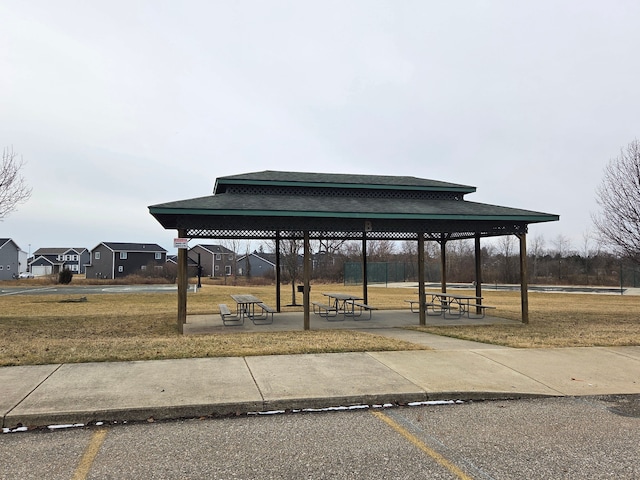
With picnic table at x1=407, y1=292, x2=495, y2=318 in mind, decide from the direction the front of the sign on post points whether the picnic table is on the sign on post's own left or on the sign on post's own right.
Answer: on the sign on post's own left

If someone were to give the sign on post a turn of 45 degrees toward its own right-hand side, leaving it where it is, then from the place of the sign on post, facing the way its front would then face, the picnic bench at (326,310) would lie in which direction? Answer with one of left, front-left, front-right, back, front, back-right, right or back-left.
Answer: back

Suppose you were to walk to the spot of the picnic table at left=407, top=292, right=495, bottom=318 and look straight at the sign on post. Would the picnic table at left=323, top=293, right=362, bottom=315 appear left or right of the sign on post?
right

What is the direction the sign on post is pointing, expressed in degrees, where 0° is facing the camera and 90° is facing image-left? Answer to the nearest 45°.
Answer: approximately 0°

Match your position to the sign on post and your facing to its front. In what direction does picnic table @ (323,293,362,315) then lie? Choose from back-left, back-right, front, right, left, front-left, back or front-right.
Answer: back-left

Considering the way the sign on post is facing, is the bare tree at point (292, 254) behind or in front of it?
behind

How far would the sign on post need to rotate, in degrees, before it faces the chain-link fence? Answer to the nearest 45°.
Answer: approximately 135° to its left
